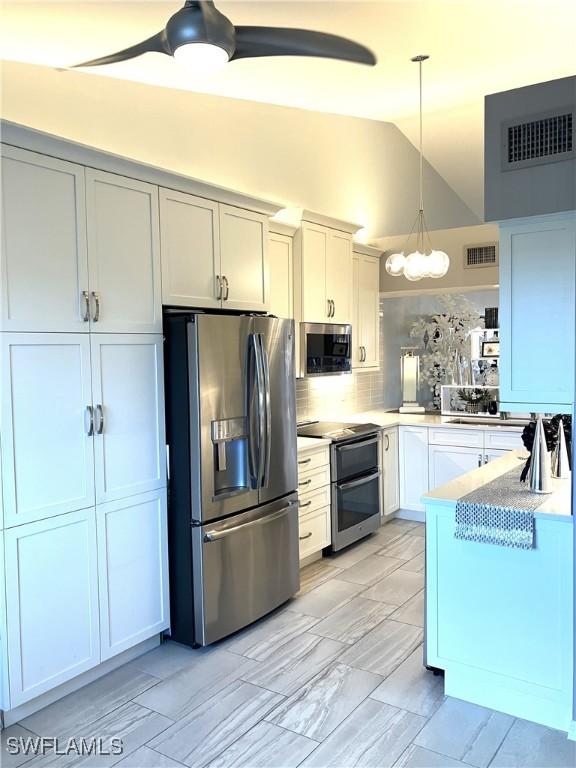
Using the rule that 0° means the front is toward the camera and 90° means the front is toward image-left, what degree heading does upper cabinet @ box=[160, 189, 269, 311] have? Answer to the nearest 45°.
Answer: approximately 315°

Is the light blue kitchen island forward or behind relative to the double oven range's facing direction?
forward

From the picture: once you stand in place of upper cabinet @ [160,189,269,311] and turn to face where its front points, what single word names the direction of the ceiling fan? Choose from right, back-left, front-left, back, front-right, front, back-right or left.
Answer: front-right

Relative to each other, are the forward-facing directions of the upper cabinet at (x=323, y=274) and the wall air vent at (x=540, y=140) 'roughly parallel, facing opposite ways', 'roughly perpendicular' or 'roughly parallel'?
roughly perpendicular

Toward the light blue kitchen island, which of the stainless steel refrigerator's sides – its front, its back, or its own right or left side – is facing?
front

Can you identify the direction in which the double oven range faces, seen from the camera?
facing the viewer and to the right of the viewer

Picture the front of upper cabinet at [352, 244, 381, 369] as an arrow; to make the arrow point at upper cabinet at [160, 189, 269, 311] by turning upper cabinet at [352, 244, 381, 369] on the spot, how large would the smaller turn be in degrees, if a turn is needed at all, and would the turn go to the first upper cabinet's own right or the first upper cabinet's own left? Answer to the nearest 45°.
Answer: approximately 45° to the first upper cabinet's own right

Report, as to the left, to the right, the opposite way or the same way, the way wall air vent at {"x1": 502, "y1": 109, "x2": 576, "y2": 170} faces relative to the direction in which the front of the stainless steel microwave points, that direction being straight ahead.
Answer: to the right

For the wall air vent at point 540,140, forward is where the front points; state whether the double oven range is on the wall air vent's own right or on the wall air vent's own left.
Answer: on the wall air vent's own right
